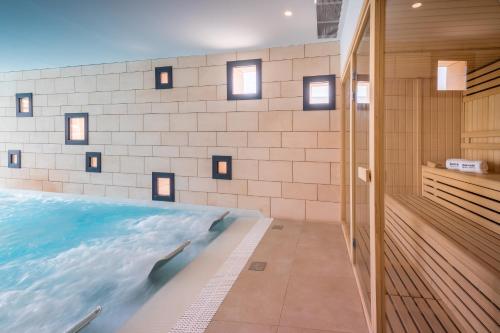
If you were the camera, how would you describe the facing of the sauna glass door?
facing to the left of the viewer

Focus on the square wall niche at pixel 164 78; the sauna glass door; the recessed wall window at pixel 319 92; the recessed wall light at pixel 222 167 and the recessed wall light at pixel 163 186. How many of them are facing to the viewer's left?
1

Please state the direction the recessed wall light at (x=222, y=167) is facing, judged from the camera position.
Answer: facing the viewer

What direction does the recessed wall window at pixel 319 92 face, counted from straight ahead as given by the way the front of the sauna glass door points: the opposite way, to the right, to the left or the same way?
to the left

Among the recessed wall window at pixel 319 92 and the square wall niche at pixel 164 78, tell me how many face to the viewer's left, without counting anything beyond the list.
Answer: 0

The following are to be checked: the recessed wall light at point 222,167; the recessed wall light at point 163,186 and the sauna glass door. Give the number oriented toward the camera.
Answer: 2

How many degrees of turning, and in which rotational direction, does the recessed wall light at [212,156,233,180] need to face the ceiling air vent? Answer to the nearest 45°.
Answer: approximately 45° to its left

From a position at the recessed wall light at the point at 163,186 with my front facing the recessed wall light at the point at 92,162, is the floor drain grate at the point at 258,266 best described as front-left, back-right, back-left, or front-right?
back-left

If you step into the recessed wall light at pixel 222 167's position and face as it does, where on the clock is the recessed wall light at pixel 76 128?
the recessed wall light at pixel 76 128 is roughly at 4 o'clock from the recessed wall light at pixel 222 167.

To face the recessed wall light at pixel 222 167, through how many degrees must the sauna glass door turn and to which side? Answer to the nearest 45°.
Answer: approximately 45° to its right

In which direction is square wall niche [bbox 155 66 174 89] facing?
toward the camera

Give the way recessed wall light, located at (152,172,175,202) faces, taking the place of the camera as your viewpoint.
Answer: facing the viewer
